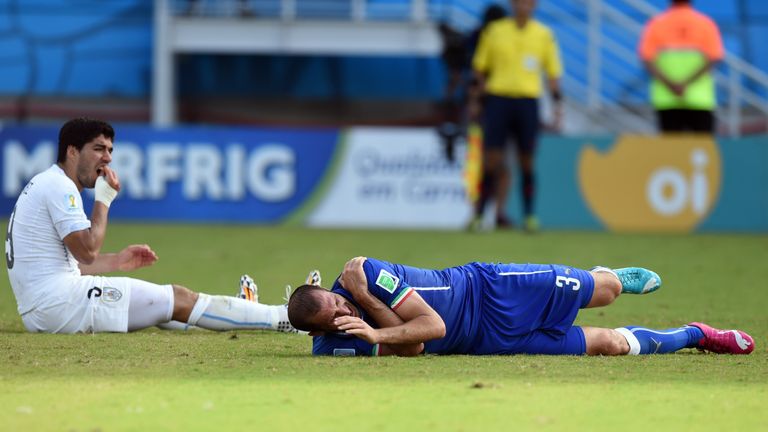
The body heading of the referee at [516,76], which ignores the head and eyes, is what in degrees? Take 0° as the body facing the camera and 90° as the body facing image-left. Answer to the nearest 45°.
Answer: approximately 0°

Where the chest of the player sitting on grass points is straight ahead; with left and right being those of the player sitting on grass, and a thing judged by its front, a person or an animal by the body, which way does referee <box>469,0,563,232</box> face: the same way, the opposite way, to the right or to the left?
to the right

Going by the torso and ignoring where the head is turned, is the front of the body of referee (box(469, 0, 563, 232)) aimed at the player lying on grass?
yes

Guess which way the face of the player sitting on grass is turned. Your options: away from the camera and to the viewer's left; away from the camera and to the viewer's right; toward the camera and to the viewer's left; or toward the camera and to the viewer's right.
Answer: toward the camera and to the viewer's right

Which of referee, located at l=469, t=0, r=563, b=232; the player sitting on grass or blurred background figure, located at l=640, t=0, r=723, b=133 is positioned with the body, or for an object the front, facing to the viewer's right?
the player sitting on grass

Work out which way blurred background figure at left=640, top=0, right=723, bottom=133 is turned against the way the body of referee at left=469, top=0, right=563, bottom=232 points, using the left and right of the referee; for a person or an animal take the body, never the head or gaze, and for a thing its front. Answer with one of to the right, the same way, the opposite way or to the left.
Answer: the opposite way

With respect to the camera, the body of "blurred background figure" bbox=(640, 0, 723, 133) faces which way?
away from the camera

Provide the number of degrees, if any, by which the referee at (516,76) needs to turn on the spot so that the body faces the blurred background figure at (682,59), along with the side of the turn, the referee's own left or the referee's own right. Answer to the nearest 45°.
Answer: approximately 135° to the referee's own left

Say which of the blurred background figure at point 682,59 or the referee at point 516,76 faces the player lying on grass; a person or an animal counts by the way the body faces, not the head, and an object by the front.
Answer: the referee

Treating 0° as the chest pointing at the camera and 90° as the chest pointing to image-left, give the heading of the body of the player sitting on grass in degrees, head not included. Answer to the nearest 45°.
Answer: approximately 270°

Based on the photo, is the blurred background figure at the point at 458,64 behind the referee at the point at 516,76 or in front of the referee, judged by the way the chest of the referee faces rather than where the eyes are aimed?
behind

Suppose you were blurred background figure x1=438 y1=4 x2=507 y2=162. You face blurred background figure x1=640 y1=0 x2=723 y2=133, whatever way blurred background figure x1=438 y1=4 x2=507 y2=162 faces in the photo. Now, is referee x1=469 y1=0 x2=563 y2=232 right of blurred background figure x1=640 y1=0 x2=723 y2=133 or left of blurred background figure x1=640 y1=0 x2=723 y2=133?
right

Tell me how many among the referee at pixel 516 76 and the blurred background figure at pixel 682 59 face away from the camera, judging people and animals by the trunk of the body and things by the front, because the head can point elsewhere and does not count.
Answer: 1
